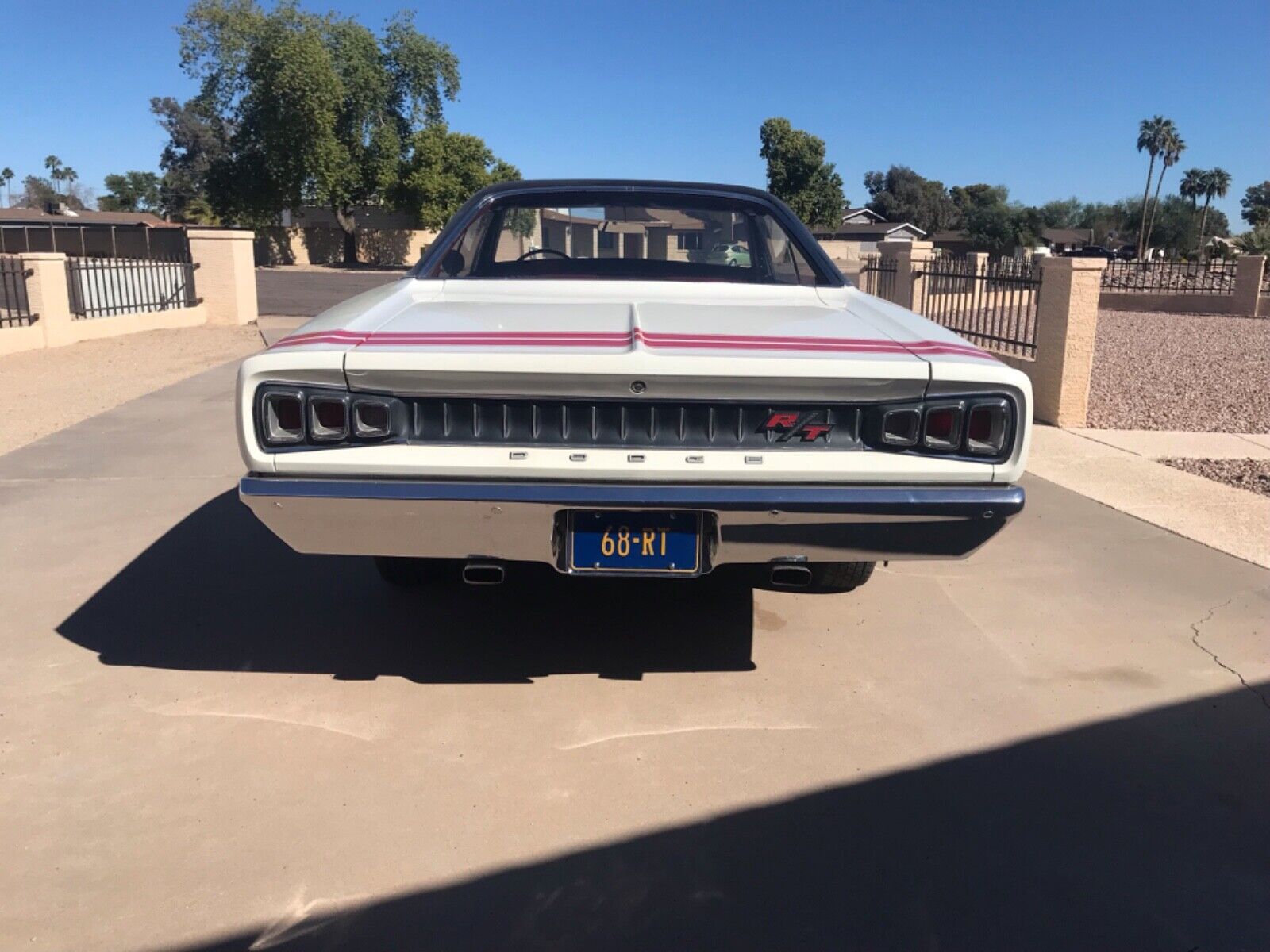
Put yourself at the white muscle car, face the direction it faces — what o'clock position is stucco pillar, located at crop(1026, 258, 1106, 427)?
The stucco pillar is roughly at 1 o'clock from the white muscle car.

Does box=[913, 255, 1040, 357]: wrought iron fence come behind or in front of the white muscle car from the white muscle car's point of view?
in front

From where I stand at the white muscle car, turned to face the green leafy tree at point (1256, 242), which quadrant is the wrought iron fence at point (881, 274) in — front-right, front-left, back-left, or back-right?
front-left

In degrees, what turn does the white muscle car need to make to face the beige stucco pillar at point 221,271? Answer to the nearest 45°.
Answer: approximately 45° to its left

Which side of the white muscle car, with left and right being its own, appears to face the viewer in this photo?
back

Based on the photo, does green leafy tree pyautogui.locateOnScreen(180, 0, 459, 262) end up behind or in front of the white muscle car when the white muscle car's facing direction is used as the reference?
in front

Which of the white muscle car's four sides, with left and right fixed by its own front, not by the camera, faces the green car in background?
front

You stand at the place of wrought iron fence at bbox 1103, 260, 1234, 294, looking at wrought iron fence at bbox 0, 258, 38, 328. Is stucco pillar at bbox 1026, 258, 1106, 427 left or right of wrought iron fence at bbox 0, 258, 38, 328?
left

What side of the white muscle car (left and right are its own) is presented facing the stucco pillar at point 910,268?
front

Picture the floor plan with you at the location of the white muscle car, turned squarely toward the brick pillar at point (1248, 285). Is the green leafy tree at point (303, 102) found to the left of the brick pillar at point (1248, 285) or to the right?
left

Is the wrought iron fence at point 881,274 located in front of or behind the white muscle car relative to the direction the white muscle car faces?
in front

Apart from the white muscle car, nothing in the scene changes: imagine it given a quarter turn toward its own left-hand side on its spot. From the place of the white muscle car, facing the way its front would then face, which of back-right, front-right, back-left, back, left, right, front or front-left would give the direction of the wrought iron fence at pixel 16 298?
front-right

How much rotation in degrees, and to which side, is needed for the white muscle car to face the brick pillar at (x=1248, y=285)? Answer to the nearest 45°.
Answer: approximately 45° to its right

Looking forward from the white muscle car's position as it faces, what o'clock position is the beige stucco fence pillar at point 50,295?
The beige stucco fence pillar is roughly at 11 o'clock from the white muscle car.
